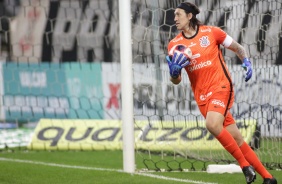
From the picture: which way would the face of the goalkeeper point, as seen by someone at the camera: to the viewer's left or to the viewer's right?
to the viewer's left

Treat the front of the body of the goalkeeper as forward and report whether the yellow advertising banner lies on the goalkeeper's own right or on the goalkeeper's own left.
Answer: on the goalkeeper's own right

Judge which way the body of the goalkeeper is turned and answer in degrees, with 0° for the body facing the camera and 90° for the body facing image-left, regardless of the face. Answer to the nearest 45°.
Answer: approximately 45°
